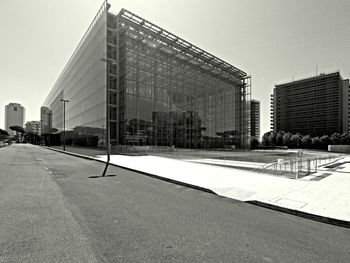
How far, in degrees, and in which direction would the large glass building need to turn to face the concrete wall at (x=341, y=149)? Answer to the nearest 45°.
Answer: approximately 45° to its left

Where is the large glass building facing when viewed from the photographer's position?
facing the viewer and to the right of the viewer
